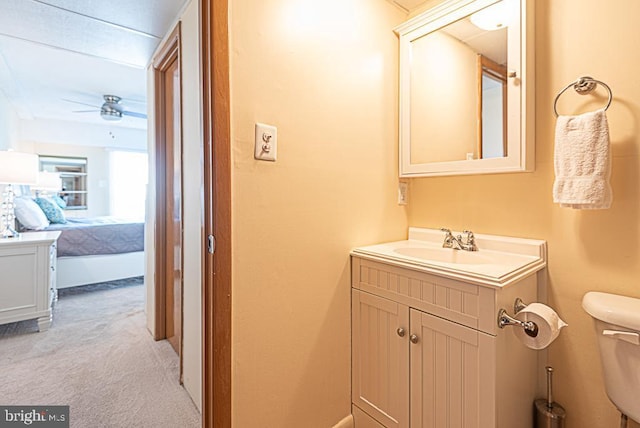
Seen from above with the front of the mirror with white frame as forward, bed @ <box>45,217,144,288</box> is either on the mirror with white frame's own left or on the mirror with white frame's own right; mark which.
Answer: on the mirror with white frame's own right

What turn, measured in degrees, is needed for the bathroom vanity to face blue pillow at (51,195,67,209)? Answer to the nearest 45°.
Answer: approximately 45° to its right

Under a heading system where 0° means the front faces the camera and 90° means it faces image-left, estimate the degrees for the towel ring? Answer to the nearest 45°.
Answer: approximately 45°

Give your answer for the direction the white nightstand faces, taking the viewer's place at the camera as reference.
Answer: facing to the right of the viewer

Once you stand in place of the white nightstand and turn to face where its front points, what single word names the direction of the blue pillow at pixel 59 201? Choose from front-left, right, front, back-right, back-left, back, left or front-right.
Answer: left

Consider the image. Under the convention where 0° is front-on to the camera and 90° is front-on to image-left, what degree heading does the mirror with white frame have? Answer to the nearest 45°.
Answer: approximately 45°

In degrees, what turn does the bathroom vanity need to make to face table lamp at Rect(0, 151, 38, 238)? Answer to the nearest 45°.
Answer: approximately 45° to its right
